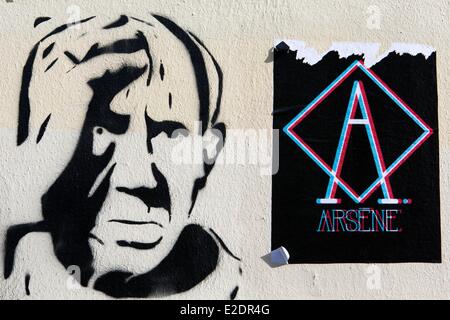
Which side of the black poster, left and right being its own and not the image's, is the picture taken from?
front
